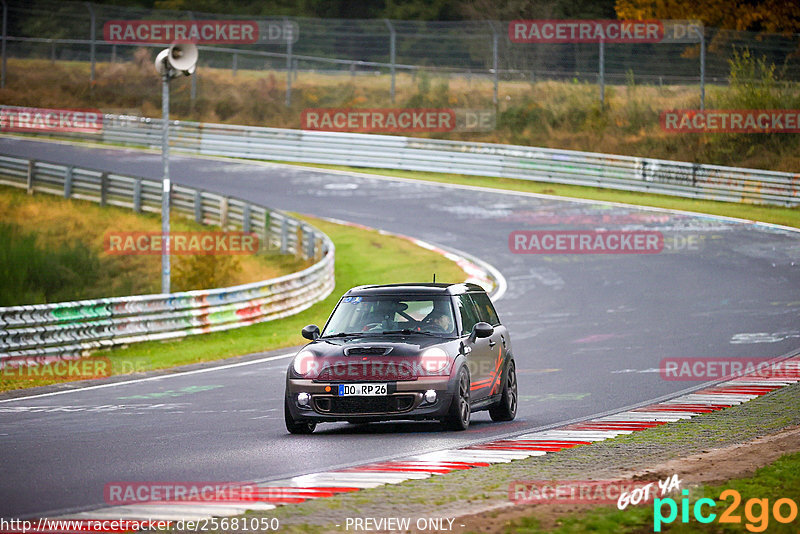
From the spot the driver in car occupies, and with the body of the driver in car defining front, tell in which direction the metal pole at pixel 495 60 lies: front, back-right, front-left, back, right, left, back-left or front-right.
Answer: back-right

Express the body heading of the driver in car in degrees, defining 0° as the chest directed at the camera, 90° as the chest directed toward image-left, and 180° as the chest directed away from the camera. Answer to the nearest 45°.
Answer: approximately 45°

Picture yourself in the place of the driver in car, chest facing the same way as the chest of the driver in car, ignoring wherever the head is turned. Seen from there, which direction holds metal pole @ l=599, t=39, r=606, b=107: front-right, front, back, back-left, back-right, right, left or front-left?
back-right

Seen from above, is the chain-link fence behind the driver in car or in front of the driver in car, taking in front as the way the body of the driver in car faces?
behind

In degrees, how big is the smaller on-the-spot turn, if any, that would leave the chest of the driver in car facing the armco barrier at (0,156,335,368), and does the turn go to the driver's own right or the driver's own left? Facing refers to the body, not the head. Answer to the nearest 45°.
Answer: approximately 90° to the driver's own right

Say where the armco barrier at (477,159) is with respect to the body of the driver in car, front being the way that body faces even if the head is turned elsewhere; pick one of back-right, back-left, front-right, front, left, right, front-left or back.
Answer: back-right

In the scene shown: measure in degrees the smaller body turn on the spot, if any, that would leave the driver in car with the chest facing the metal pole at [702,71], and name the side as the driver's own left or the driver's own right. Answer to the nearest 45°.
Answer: approximately 135° to the driver's own right
